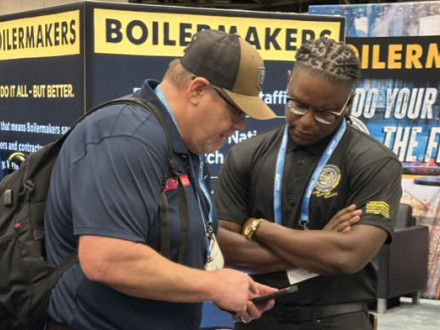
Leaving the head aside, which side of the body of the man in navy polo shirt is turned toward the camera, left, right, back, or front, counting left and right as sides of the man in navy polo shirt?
right

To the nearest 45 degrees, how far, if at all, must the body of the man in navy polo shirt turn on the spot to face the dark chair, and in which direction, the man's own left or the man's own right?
approximately 45° to the man's own left

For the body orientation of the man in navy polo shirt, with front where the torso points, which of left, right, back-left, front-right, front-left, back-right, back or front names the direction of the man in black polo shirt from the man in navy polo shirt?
front-left

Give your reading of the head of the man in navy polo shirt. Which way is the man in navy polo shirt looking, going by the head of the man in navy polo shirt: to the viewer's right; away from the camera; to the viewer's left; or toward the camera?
to the viewer's right
